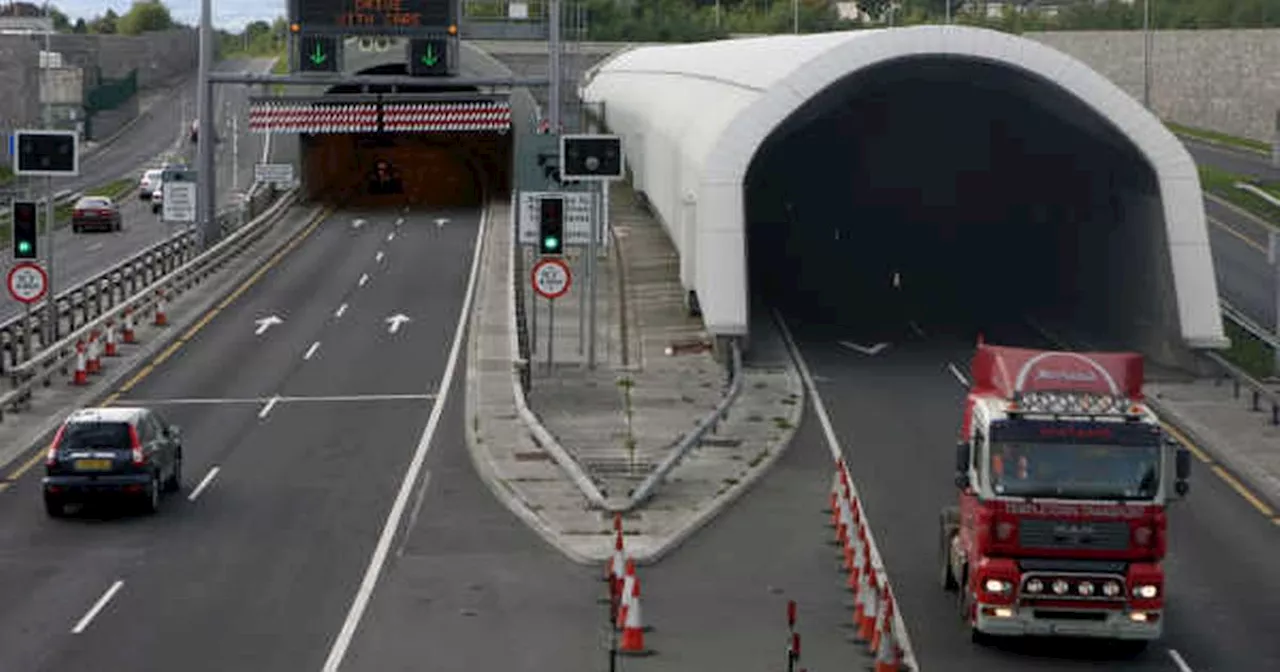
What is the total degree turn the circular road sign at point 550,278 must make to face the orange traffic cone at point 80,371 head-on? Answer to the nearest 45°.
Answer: approximately 90° to its right

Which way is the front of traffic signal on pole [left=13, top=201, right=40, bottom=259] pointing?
toward the camera

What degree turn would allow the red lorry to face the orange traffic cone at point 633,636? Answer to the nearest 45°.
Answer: approximately 90° to its right

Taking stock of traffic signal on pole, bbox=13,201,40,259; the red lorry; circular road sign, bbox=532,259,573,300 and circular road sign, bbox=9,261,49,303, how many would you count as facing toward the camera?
4

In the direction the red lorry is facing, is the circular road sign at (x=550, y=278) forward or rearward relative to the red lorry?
rearward

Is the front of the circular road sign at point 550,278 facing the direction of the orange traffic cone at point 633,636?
yes

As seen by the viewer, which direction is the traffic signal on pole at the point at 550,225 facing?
toward the camera

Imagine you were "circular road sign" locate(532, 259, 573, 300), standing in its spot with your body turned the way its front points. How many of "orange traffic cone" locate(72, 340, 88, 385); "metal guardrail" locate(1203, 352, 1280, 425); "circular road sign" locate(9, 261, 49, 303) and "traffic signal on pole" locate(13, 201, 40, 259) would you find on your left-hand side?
1

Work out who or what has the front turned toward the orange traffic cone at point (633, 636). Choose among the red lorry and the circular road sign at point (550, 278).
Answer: the circular road sign

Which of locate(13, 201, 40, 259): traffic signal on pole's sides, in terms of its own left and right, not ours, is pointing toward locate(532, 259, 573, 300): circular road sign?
left

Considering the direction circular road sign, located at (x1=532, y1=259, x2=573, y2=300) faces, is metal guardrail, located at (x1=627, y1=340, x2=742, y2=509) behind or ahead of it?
ahead

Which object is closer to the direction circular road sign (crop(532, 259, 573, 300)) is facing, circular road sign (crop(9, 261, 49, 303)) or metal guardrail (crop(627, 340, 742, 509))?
the metal guardrail

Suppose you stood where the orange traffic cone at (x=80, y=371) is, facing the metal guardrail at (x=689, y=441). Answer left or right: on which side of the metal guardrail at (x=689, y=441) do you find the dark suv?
right
